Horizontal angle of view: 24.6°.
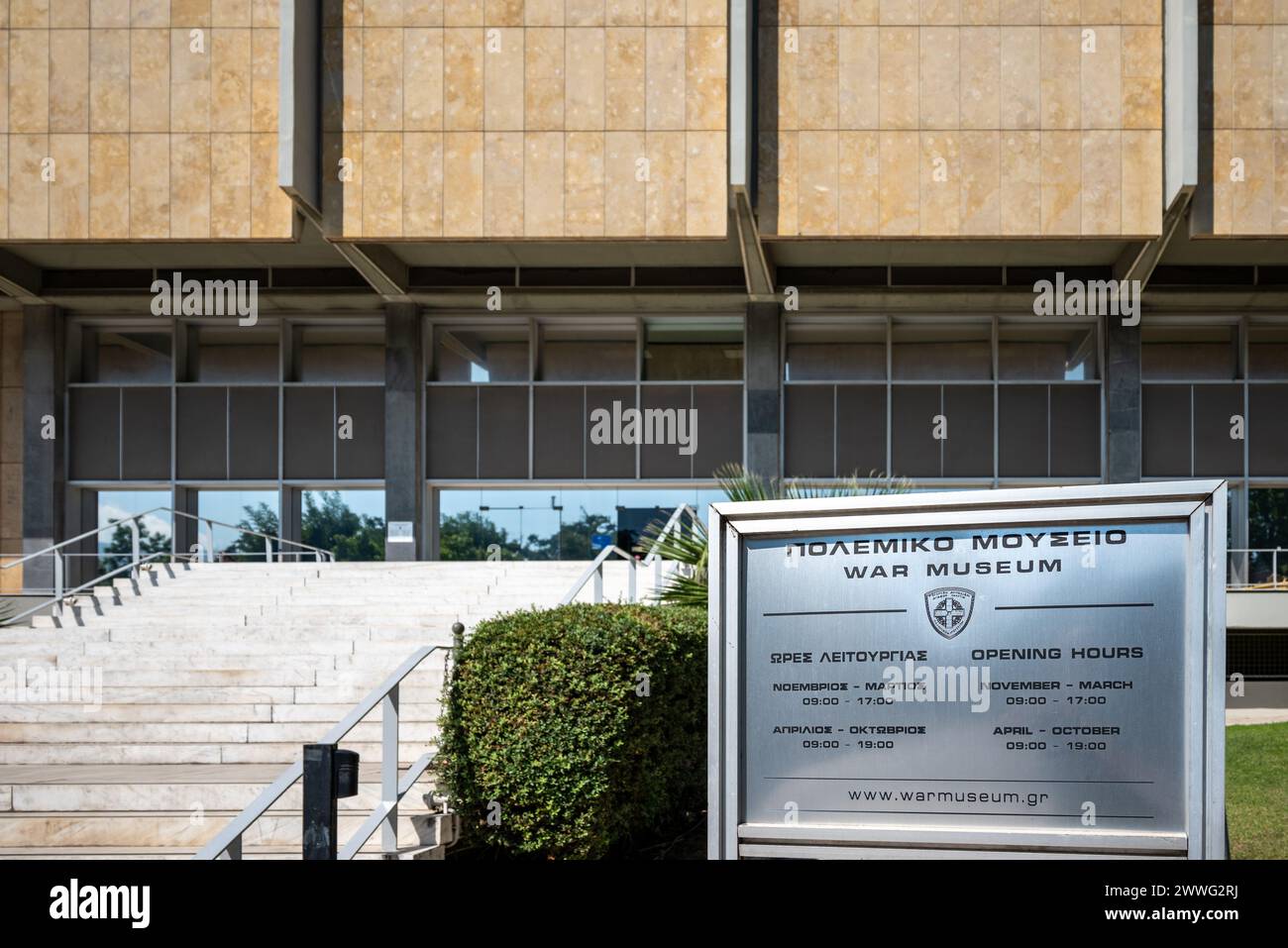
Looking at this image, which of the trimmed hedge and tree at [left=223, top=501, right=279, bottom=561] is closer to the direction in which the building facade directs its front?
the trimmed hedge

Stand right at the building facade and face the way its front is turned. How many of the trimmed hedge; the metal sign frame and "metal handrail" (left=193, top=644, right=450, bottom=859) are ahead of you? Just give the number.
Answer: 3

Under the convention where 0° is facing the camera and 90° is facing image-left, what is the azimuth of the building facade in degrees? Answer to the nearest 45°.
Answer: approximately 0°

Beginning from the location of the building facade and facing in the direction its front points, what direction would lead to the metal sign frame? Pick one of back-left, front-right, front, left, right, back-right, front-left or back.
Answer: front

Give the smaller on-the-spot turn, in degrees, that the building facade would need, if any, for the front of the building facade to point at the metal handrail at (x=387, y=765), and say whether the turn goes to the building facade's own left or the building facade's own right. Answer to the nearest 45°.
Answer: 0° — it already faces it

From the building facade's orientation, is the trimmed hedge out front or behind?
out front
